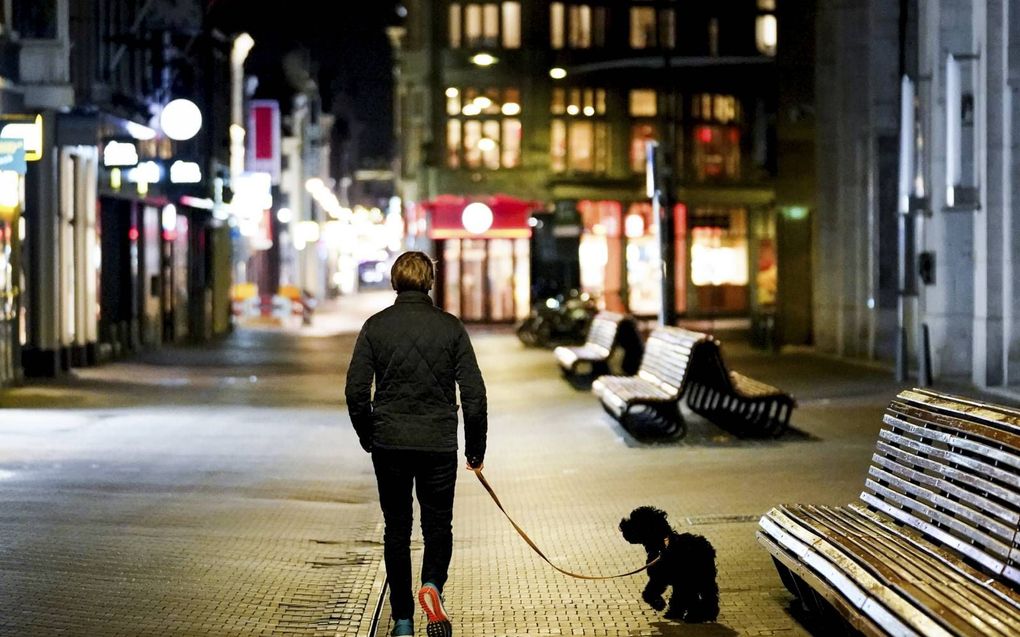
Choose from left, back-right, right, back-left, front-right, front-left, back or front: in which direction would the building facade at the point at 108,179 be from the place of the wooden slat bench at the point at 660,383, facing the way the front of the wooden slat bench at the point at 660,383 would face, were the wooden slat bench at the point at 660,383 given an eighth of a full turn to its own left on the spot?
back-right

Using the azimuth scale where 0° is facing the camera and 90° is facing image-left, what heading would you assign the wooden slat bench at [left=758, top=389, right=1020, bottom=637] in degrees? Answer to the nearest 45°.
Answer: approximately 45°

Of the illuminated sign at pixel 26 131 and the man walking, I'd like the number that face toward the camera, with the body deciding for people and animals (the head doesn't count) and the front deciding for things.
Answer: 1

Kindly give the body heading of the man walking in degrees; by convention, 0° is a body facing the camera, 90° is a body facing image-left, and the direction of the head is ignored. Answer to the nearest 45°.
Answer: approximately 180°

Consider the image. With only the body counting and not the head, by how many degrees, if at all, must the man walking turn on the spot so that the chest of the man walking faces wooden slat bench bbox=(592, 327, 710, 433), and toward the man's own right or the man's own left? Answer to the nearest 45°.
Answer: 0° — they already face it

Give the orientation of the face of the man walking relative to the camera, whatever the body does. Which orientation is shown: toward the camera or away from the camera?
away from the camera

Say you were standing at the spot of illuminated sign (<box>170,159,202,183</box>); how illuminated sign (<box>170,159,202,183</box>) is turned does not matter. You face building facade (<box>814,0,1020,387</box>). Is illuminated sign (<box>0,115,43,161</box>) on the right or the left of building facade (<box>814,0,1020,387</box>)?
right

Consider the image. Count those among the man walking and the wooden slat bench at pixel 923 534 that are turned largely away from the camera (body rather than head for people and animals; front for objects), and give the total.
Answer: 1
